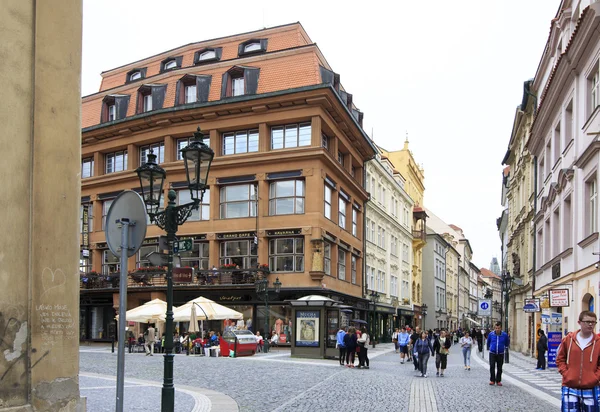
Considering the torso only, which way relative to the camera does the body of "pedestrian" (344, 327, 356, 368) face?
away from the camera

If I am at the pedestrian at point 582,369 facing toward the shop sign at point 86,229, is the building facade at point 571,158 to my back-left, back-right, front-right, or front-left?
front-right

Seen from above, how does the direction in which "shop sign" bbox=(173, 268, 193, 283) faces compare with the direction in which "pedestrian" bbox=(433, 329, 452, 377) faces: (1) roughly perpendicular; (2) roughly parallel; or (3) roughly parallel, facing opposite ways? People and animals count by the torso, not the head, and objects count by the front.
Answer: roughly parallel

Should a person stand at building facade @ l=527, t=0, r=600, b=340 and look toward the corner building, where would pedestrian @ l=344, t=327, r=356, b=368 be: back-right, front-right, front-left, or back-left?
front-left

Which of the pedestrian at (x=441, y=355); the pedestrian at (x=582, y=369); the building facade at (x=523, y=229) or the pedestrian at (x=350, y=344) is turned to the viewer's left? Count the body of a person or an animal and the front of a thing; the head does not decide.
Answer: the building facade

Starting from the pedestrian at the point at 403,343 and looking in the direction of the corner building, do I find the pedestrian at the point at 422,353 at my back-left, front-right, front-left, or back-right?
back-left

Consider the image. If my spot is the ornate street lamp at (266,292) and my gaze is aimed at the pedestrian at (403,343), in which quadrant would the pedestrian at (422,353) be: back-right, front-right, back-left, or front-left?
front-right

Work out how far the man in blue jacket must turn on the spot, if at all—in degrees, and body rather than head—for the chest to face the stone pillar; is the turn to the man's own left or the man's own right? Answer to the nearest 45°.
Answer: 0° — they already face it

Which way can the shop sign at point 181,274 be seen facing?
toward the camera

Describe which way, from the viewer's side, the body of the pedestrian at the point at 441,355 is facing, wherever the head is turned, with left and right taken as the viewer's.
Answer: facing the viewer

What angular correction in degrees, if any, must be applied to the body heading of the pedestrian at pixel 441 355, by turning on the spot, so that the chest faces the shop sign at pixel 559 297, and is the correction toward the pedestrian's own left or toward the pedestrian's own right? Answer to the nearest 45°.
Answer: approximately 90° to the pedestrian's own left

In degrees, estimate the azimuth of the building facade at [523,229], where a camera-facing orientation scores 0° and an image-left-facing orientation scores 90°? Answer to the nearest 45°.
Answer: approximately 90°

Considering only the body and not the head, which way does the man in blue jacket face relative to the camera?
toward the camera
